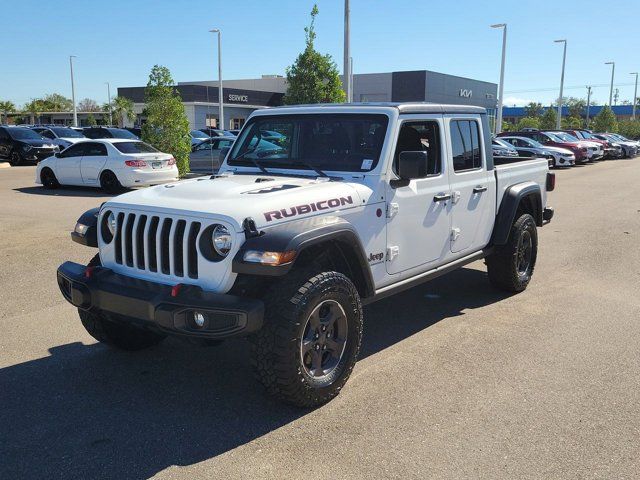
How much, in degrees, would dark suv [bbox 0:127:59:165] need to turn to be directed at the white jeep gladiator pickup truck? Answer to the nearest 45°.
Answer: approximately 45° to its right

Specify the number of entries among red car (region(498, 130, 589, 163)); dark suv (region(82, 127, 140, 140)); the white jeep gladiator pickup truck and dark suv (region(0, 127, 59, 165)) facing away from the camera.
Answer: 0

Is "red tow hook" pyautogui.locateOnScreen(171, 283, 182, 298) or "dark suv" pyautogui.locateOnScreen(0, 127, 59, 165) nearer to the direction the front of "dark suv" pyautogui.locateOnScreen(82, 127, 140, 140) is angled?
the red tow hook

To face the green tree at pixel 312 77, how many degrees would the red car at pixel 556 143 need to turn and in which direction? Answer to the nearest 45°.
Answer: approximately 90° to its right

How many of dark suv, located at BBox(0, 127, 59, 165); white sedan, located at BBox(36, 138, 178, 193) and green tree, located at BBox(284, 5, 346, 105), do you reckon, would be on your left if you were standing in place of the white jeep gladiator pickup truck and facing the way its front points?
0

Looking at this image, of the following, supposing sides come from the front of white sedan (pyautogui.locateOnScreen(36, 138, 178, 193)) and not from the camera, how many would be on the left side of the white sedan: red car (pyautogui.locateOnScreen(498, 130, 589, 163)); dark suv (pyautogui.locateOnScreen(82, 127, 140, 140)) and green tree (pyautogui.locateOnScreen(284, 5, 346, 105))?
0

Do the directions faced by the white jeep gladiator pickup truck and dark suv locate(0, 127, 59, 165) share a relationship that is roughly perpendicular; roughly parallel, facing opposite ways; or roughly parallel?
roughly perpendicular

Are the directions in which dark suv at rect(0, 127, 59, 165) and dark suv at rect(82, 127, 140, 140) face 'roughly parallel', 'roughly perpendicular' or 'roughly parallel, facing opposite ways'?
roughly parallel

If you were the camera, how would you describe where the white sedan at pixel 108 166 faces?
facing away from the viewer and to the left of the viewer
